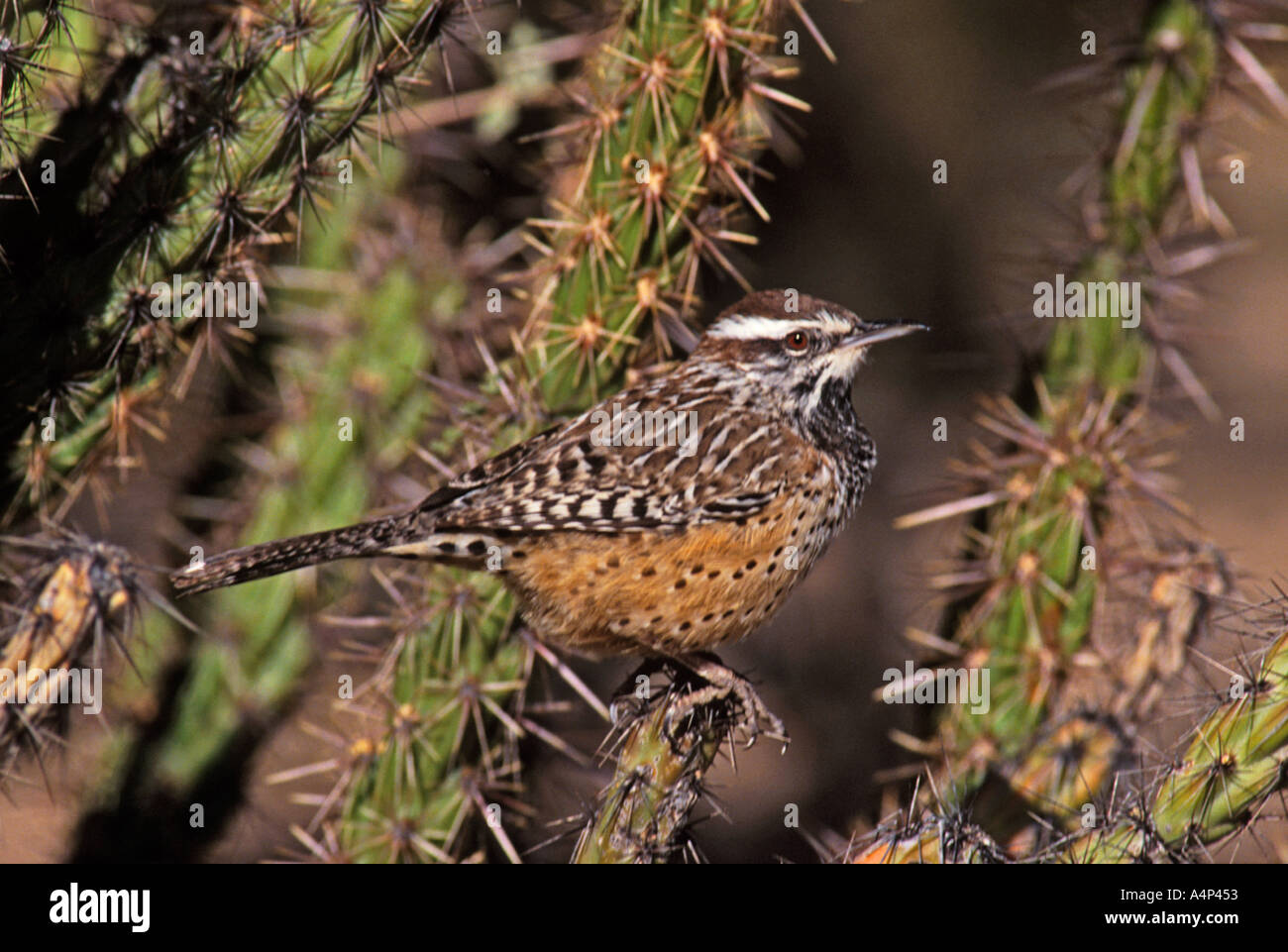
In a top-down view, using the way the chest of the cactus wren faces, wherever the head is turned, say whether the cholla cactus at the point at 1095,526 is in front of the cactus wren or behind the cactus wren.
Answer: in front

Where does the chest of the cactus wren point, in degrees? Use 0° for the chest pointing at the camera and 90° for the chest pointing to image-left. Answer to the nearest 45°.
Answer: approximately 270°

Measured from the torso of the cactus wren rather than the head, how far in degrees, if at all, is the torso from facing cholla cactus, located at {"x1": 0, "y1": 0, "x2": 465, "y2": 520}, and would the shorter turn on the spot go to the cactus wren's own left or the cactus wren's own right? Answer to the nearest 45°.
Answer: approximately 180°
